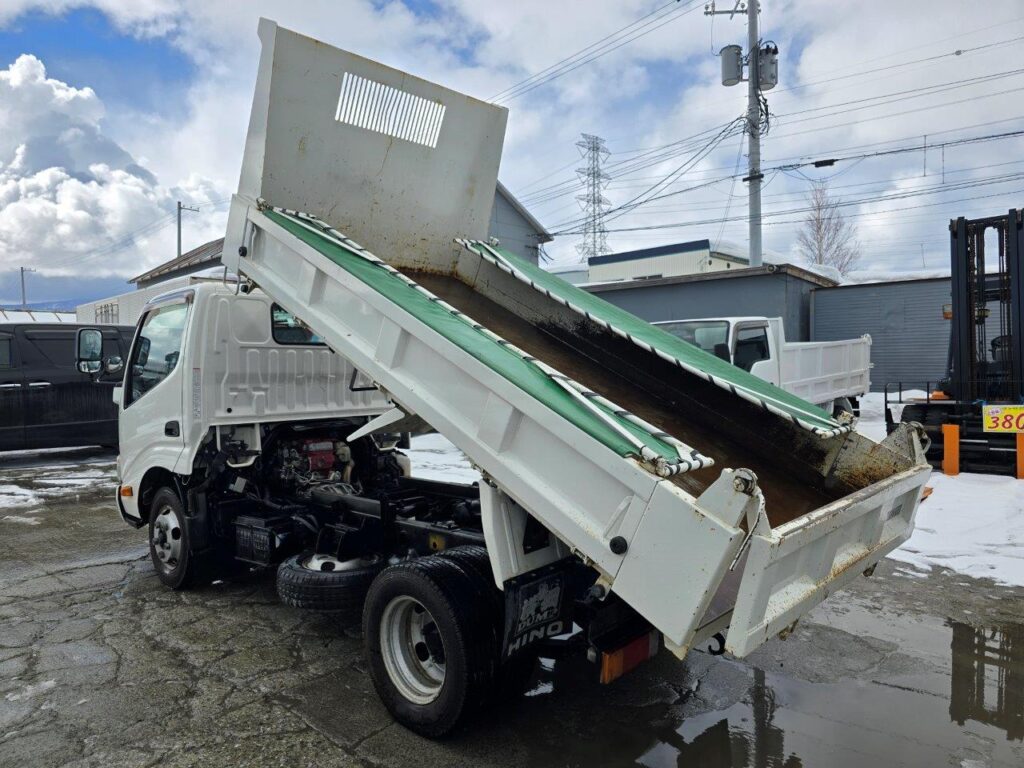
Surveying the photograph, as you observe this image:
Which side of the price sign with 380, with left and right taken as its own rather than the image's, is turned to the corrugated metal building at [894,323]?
back

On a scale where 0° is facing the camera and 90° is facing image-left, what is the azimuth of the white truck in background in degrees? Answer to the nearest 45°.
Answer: approximately 45°

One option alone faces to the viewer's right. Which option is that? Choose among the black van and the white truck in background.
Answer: the black van

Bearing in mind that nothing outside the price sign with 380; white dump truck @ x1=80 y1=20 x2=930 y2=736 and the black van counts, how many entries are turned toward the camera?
1

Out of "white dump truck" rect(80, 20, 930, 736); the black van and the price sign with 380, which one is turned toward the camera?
the price sign with 380

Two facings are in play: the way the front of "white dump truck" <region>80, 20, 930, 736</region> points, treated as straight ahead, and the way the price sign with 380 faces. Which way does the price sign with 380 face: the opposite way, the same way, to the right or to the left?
to the left

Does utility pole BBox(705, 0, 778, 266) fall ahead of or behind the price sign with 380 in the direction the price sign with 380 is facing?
behind

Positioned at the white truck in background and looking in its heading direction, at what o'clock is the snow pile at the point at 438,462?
The snow pile is roughly at 1 o'clock from the white truck in background.

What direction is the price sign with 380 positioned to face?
toward the camera

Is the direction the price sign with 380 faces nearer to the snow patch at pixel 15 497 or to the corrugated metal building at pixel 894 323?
the snow patch

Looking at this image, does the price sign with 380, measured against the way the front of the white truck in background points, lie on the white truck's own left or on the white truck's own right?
on the white truck's own left

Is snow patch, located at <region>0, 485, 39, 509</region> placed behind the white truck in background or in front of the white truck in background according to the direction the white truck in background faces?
in front

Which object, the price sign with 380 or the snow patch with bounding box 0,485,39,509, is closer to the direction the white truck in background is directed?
the snow patch

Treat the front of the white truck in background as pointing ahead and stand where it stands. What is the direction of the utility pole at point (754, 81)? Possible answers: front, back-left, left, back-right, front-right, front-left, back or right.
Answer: back-right

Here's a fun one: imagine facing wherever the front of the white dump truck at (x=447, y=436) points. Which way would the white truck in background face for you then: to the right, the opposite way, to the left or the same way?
to the left

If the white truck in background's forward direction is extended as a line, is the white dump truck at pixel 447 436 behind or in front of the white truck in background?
in front
